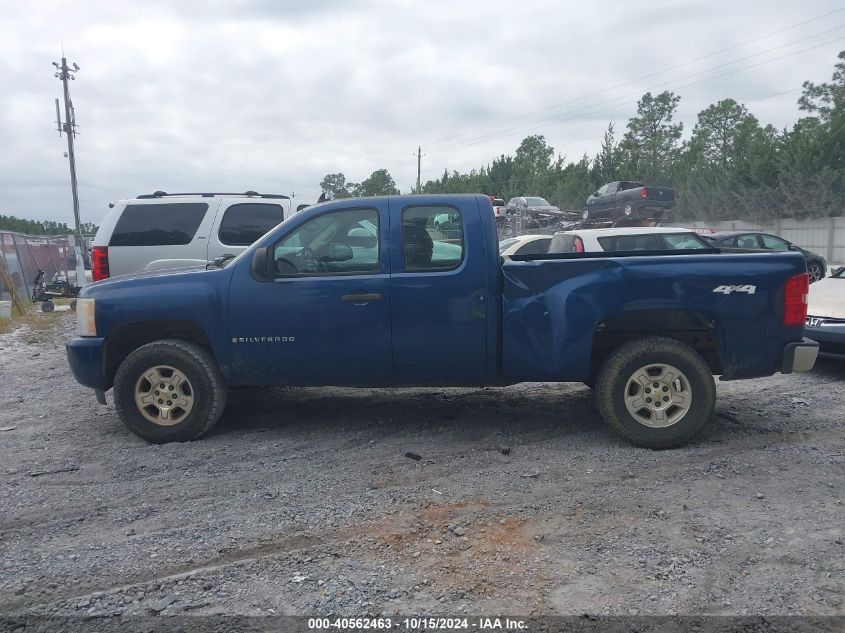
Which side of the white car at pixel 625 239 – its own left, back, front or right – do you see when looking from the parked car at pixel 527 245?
left

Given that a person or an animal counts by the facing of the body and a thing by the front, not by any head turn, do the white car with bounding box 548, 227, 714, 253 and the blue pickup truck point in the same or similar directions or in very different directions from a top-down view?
very different directions

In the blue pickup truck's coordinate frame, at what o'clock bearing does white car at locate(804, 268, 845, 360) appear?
The white car is roughly at 5 o'clock from the blue pickup truck.

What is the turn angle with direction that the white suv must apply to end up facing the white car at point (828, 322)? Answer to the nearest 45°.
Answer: approximately 45° to its right

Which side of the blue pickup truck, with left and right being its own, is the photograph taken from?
left

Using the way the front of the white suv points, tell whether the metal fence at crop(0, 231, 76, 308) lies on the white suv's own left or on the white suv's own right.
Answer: on the white suv's own left

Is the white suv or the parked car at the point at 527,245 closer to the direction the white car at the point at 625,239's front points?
the parked car

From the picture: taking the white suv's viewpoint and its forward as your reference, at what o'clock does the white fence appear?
The white fence is roughly at 11 o'clock from the white suv.

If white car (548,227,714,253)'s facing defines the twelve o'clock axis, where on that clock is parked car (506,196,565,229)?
The parked car is roughly at 10 o'clock from the white car.

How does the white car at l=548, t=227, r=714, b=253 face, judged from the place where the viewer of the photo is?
facing away from the viewer and to the right of the viewer
